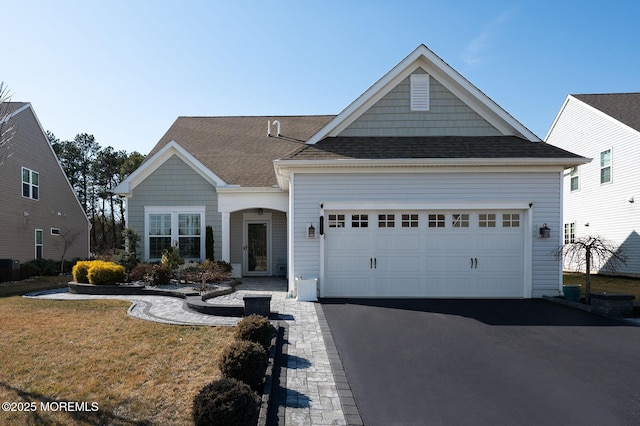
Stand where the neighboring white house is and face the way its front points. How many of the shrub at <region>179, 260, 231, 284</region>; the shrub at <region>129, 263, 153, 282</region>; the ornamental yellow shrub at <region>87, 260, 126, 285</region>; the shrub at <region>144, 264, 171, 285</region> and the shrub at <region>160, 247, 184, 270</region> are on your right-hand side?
5

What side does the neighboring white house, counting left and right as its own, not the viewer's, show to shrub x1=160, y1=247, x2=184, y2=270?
right

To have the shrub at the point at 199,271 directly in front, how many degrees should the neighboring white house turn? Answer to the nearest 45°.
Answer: approximately 90° to its right

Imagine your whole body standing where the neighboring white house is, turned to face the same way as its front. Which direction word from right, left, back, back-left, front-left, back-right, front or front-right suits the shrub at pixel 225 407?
front-right

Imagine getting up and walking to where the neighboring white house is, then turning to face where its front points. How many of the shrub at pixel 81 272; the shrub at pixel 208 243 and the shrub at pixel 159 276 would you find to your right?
3

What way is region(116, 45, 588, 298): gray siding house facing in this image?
toward the camera

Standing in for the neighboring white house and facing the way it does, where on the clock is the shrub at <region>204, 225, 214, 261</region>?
The shrub is roughly at 3 o'clock from the neighboring white house.

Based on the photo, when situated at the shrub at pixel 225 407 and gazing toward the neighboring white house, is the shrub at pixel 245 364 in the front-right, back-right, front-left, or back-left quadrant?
front-left

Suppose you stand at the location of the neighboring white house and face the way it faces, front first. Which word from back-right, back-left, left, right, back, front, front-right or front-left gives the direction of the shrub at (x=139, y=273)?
right

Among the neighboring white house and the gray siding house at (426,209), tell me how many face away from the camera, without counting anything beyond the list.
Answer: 0

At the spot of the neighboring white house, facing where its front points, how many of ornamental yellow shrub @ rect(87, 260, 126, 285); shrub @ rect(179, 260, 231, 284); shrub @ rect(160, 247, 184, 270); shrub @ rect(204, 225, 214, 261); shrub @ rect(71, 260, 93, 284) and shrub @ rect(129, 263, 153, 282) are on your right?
6

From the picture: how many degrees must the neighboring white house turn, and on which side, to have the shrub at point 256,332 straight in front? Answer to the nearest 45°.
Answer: approximately 45° to its right
